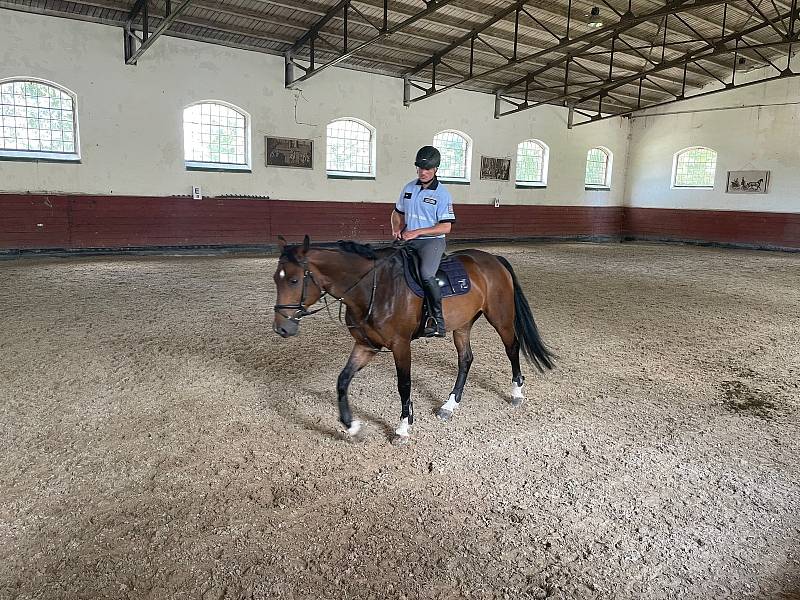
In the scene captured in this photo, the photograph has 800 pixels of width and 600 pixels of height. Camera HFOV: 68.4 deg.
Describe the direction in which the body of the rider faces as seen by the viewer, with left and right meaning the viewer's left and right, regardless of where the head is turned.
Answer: facing the viewer and to the left of the viewer

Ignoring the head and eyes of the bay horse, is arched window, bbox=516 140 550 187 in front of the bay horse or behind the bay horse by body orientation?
behind

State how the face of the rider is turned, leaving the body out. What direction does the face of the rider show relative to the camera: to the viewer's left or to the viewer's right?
to the viewer's left

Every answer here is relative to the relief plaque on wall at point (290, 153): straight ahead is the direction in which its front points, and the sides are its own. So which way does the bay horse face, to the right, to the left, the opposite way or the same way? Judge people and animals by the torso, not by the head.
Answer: to the right

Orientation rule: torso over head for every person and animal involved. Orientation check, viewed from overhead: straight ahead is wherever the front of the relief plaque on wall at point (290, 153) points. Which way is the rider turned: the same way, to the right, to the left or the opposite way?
to the right

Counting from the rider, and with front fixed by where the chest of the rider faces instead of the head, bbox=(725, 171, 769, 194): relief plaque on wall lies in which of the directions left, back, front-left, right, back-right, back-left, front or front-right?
back

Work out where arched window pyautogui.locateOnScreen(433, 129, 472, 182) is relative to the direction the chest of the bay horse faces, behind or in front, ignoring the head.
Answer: behind

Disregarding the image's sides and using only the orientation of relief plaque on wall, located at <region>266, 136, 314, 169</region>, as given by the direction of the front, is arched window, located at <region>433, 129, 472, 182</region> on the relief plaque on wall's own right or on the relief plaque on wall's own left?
on the relief plaque on wall's own left

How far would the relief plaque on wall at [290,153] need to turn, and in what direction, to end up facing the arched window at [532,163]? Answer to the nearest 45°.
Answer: approximately 90° to its left

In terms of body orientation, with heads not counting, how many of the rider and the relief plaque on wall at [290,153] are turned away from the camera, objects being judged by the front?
0

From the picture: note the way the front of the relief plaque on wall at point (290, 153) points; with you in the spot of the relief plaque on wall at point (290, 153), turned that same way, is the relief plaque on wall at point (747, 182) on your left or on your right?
on your left

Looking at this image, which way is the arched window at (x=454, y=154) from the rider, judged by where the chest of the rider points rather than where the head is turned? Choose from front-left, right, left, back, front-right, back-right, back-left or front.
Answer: back-right

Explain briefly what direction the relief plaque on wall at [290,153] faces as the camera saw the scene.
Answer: facing the viewer and to the right of the viewer

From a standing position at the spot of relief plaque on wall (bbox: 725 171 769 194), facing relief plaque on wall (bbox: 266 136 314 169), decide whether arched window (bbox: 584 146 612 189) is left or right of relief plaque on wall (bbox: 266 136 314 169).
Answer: right
